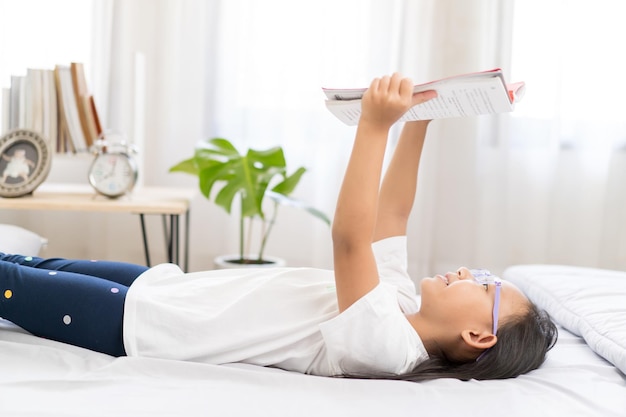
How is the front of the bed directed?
to the viewer's left

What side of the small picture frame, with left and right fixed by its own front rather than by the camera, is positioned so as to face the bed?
front

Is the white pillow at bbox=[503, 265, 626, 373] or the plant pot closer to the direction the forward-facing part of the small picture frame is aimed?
the white pillow

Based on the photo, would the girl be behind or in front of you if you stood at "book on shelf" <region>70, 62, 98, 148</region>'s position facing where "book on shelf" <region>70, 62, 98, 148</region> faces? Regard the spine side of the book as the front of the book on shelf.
in front

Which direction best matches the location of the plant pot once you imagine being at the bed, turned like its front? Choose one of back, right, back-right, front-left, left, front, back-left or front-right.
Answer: right

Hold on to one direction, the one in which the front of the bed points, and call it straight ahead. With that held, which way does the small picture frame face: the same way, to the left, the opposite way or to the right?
to the left

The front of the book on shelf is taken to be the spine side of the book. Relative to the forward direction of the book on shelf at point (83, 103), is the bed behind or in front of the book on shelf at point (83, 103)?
in front

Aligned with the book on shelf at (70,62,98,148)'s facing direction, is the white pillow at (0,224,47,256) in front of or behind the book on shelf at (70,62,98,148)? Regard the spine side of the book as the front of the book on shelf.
in front

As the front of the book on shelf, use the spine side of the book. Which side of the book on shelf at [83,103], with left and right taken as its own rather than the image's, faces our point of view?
front
